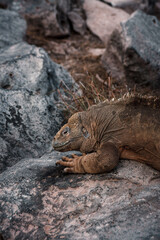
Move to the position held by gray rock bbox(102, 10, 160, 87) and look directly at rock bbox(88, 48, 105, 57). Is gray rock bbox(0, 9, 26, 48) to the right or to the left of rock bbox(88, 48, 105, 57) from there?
left

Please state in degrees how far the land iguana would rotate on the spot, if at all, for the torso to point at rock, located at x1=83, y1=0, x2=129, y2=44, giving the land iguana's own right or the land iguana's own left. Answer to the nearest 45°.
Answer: approximately 90° to the land iguana's own right

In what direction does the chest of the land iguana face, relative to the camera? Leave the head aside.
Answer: to the viewer's left

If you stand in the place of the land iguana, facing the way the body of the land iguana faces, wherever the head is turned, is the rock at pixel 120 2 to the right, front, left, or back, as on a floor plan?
right

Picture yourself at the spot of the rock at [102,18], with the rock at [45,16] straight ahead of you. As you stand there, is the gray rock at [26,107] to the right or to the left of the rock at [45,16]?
left

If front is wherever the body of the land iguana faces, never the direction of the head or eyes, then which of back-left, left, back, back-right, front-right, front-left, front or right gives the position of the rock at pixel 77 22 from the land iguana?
right

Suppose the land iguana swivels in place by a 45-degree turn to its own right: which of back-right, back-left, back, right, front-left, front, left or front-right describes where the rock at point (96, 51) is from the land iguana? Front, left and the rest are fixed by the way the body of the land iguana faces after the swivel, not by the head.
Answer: front-right

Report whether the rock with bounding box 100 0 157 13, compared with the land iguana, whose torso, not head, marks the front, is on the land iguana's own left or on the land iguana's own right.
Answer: on the land iguana's own right

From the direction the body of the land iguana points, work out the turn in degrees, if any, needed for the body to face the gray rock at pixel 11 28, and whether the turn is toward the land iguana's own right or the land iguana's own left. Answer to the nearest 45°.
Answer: approximately 90° to the land iguana's own right
